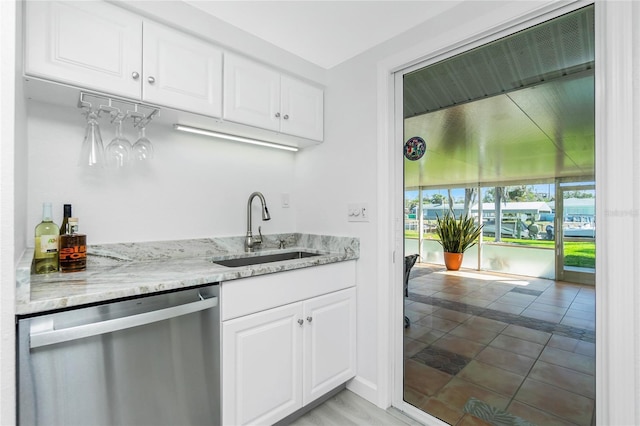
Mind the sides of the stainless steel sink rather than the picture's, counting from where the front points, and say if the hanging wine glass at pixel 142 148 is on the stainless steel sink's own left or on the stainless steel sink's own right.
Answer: on the stainless steel sink's own right

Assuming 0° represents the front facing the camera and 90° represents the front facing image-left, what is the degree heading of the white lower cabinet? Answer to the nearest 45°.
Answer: approximately 315°

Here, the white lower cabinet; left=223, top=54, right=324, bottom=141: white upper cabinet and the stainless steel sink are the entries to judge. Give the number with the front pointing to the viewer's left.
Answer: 0

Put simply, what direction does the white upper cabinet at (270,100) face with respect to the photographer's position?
facing the viewer and to the right of the viewer

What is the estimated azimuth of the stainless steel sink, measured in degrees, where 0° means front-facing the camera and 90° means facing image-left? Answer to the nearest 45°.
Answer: approximately 315°

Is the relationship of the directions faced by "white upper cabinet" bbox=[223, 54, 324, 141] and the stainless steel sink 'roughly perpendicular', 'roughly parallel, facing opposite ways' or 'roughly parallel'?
roughly parallel

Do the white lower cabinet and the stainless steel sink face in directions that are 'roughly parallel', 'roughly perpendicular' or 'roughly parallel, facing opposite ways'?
roughly parallel

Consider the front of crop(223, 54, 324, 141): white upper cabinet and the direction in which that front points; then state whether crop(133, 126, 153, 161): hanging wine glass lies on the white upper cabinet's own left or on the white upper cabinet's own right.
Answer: on the white upper cabinet's own right

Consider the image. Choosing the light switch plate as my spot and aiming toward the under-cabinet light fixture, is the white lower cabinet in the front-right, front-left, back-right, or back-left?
front-left

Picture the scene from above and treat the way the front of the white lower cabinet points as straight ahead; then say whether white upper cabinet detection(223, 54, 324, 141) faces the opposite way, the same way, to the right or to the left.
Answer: the same way
